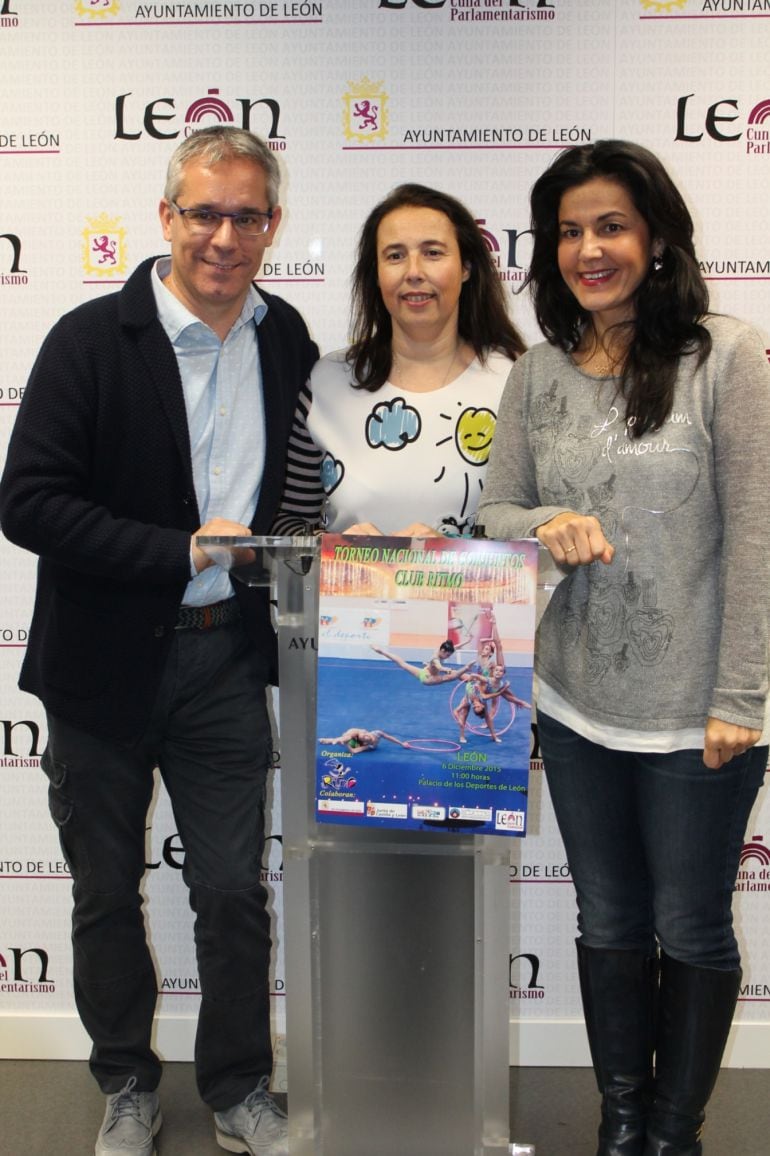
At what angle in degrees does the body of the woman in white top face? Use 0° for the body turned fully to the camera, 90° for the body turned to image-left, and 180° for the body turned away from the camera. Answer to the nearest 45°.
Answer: approximately 0°

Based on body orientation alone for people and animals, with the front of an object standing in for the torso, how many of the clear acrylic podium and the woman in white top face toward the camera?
2

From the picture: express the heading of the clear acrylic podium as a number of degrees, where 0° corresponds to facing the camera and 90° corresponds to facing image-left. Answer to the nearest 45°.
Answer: approximately 0°

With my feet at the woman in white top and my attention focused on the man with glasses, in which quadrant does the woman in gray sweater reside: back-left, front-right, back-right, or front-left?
back-left
